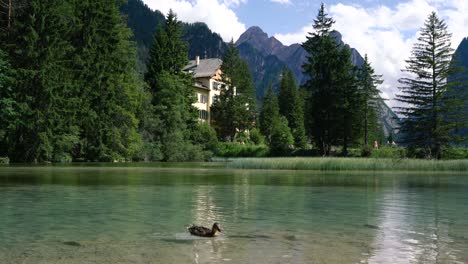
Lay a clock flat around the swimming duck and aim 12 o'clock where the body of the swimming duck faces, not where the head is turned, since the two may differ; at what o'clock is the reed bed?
The reed bed is roughly at 10 o'clock from the swimming duck.

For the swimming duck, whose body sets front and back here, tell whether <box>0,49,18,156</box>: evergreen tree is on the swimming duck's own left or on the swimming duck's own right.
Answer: on the swimming duck's own left

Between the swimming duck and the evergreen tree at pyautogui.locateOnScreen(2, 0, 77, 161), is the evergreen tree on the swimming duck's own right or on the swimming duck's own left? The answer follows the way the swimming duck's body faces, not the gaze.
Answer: on the swimming duck's own left

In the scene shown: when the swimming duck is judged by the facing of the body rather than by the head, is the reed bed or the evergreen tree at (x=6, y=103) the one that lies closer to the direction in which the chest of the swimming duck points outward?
the reed bed

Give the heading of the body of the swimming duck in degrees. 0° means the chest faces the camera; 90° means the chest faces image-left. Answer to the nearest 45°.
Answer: approximately 270°

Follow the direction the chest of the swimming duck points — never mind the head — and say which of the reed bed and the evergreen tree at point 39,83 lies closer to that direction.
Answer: the reed bed
